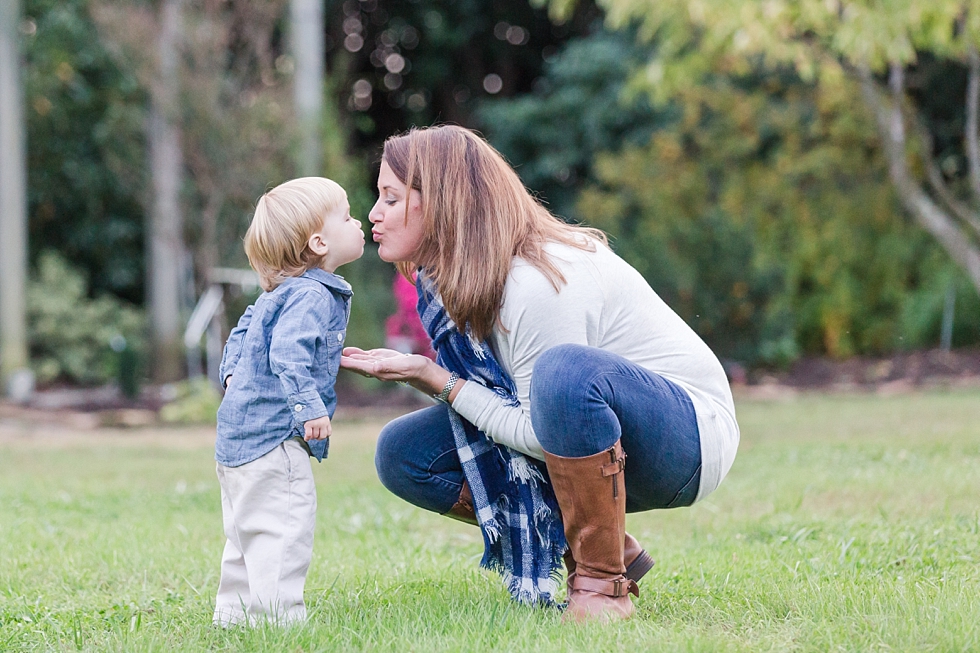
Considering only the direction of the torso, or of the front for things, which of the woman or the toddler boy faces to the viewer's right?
the toddler boy

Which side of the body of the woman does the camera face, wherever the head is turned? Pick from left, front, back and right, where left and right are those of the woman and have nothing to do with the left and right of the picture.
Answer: left

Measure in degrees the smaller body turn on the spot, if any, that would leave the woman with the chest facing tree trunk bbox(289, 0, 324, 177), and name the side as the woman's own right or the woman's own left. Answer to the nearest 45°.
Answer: approximately 90° to the woman's own right

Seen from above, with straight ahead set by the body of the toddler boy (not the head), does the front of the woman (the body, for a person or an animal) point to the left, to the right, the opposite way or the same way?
the opposite way

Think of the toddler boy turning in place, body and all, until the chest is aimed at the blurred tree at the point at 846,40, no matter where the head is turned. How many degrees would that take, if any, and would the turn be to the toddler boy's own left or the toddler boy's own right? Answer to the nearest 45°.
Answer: approximately 45° to the toddler boy's own left

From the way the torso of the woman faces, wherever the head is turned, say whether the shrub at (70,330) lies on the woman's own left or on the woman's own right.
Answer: on the woman's own right

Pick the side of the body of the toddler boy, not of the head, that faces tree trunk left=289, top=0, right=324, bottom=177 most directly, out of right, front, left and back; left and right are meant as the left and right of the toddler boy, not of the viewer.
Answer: left

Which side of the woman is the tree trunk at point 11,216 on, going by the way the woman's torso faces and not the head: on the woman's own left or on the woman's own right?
on the woman's own right

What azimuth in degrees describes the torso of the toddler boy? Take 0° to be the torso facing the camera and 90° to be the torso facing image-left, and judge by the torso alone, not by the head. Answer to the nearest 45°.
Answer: approximately 270°

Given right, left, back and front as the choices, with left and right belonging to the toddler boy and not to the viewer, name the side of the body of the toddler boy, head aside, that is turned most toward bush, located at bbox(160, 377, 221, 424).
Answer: left

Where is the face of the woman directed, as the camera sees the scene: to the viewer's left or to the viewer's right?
to the viewer's left

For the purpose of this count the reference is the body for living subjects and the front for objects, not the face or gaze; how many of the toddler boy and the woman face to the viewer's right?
1
